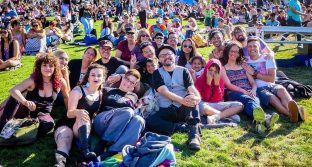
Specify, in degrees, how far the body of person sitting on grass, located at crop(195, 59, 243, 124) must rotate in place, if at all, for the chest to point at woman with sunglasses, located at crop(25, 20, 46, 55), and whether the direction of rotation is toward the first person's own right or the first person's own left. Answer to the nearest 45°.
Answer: approximately 135° to the first person's own right

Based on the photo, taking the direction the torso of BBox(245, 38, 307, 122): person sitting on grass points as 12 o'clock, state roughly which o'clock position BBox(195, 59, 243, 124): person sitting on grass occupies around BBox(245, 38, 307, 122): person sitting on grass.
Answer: BBox(195, 59, 243, 124): person sitting on grass is roughly at 3 o'clock from BBox(245, 38, 307, 122): person sitting on grass.

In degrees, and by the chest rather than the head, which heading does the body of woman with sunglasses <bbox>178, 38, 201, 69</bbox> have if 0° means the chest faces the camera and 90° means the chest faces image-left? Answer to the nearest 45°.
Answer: approximately 0°

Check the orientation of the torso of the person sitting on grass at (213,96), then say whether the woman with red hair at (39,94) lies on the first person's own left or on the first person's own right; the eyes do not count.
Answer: on the first person's own right

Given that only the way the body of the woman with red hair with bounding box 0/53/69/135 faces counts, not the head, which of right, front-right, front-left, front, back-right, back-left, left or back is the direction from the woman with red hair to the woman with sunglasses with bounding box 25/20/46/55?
back
